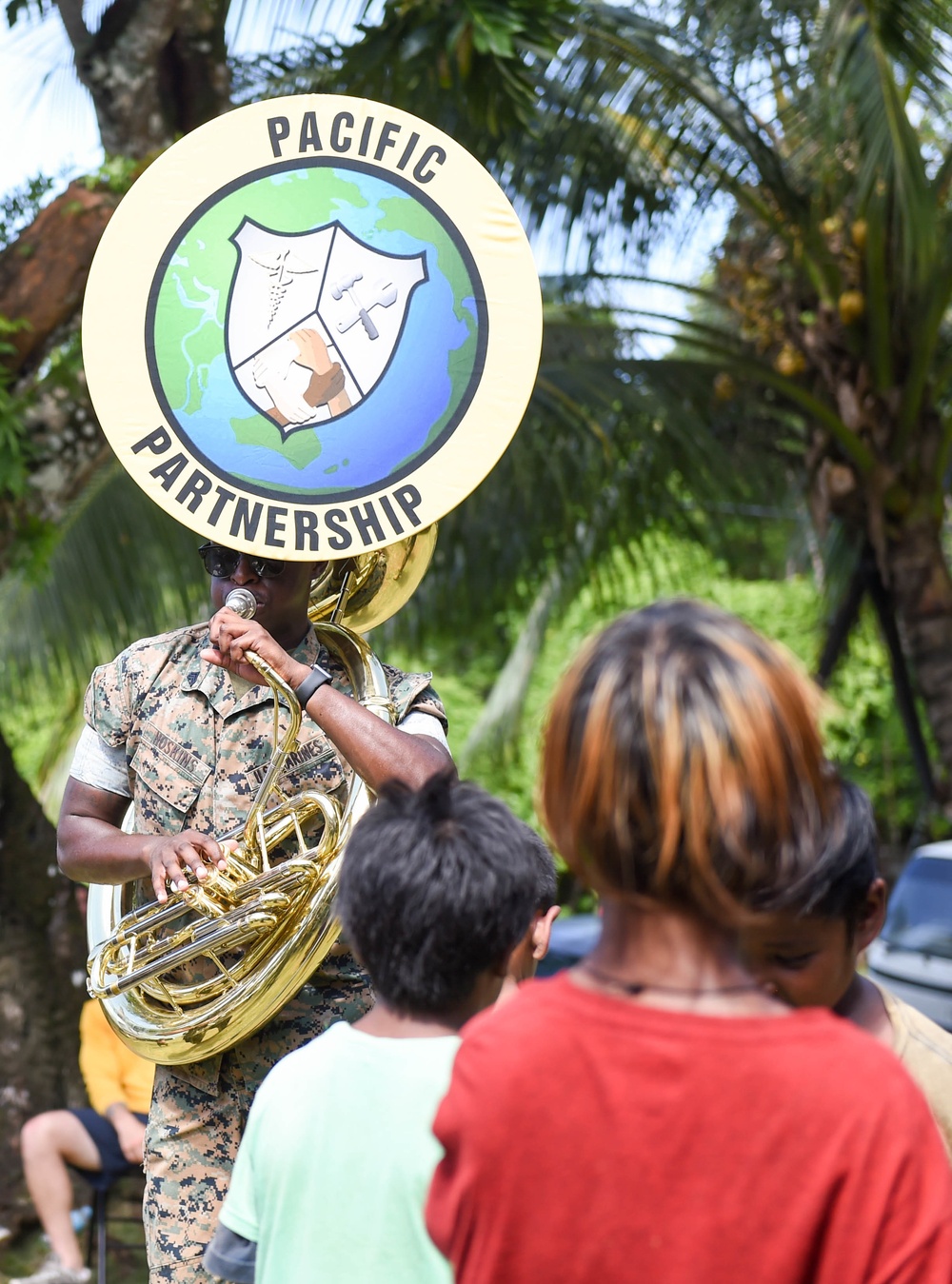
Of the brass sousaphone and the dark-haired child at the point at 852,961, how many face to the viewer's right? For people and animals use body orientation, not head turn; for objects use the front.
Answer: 0

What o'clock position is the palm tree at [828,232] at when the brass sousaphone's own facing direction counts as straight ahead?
The palm tree is roughly at 7 o'clock from the brass sousaphone.

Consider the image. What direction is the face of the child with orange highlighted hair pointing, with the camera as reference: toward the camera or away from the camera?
away from the camera

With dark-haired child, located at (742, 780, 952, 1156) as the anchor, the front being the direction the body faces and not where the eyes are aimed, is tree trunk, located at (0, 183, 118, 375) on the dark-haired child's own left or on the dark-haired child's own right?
on the dark-haired child's own right

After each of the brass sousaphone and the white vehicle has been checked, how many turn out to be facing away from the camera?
0

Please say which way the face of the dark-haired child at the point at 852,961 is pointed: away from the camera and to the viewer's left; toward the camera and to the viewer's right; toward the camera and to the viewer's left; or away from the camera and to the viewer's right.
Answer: toward the camera and to the viewer's left

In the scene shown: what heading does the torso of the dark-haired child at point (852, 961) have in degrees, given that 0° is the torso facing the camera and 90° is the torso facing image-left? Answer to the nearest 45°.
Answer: approximately 45°

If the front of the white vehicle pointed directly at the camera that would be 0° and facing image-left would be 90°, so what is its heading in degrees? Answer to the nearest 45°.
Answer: approximately 45°

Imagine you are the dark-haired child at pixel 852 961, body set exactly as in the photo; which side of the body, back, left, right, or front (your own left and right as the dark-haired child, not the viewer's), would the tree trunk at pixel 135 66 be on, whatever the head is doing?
right

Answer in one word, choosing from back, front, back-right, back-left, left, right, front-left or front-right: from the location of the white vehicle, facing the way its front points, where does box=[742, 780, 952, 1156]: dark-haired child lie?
front-left

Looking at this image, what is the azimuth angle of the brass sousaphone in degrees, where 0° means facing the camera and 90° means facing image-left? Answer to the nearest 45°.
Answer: approximately 0°
